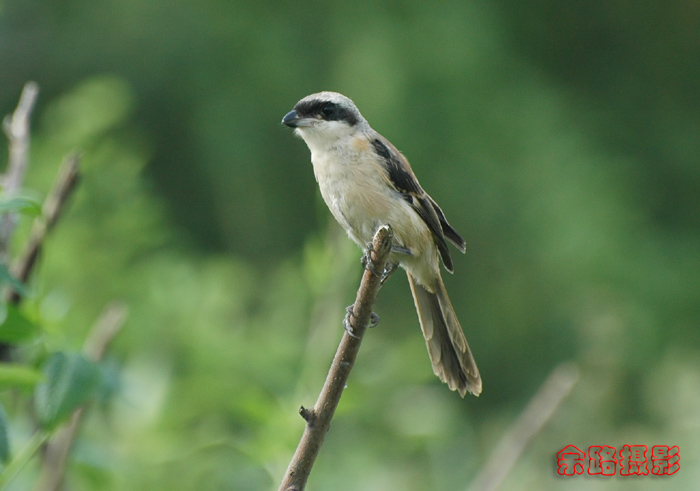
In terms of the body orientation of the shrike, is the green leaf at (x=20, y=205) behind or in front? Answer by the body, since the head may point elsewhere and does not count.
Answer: in front

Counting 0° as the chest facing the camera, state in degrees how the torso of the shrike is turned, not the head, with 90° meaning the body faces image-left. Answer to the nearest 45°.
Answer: approximately 45°

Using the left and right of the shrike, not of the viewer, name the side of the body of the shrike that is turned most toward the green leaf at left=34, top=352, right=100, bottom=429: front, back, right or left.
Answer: front

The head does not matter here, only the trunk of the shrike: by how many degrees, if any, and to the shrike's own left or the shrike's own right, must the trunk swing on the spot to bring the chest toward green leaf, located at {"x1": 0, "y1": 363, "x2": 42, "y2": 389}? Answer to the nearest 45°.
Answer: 0° — it already faces it

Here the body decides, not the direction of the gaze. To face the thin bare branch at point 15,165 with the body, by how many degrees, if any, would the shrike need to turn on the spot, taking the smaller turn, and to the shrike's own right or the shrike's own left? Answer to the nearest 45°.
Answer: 0° — it already faces it

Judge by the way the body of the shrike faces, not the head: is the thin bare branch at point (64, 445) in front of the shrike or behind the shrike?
in front
